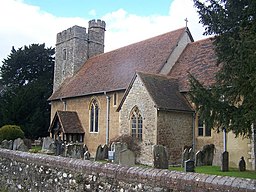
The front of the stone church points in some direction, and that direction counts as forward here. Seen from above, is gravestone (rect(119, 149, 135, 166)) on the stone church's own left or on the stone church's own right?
on the stone church's own left

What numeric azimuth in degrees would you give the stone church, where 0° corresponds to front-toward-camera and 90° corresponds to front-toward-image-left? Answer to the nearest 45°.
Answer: approximately 45°

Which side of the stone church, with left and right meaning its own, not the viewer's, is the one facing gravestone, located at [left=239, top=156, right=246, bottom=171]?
left
